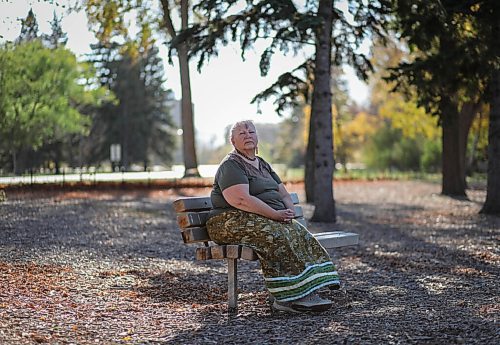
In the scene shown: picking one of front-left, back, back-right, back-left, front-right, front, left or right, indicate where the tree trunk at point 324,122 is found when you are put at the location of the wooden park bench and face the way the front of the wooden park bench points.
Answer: back-left

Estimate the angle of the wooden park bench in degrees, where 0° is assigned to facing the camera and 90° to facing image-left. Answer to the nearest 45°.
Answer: approximately 315°

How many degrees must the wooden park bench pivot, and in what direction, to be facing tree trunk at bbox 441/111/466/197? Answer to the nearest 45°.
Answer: approximately 135° to its left

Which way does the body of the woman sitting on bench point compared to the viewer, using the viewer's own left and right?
facing the viewer and to the right of the viewer

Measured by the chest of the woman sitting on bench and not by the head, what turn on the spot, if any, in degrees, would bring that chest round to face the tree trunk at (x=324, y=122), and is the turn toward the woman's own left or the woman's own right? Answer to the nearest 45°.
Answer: approximately 135° to the woman's own left

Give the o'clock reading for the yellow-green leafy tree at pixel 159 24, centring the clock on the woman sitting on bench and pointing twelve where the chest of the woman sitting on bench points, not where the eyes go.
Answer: The yellow-green leafy tree is roughly at 7 o'clock from the woman sitting on bench.

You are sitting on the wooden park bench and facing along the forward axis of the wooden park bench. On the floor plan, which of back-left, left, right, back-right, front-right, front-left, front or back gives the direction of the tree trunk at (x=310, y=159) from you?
back-left

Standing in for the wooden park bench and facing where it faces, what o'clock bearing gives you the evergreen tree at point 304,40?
The evergreen tree is roughly at 8 o'clock from the wooden park bench.
